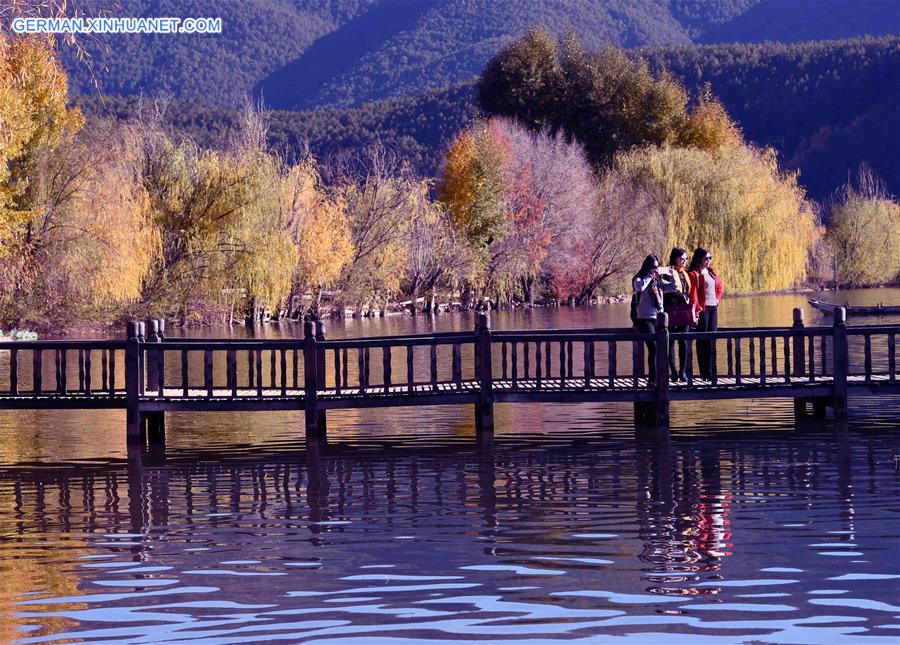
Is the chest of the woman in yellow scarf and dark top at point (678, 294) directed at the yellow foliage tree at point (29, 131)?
no

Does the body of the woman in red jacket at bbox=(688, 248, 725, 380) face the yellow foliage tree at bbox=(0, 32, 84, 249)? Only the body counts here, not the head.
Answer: no

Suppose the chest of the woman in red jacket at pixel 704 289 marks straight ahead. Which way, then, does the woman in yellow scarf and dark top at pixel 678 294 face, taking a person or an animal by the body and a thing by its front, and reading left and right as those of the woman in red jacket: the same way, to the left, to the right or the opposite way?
the same way

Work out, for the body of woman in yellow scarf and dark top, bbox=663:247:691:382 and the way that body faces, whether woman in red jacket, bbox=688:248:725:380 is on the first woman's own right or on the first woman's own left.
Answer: on the first woman's own left

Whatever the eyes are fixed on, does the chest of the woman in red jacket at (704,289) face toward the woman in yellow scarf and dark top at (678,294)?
no

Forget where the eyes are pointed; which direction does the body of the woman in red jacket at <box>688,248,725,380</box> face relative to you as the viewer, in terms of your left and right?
facing the viewer and to the right of the viewer

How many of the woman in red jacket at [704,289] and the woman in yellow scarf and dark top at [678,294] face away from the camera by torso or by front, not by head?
0
